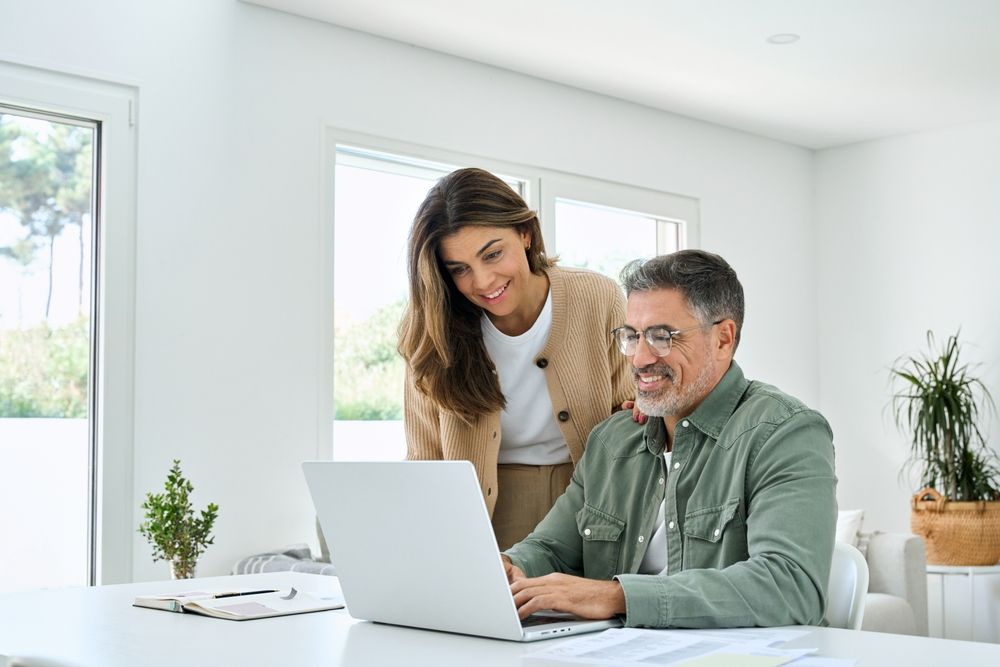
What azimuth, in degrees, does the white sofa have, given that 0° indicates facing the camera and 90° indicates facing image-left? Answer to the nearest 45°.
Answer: approximately 45°

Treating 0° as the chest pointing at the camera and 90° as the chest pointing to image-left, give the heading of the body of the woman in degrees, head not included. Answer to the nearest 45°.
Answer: approximately 0°

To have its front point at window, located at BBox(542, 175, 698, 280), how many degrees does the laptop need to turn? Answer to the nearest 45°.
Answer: approximately 45° to its left

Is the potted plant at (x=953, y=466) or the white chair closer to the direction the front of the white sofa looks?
the white chair

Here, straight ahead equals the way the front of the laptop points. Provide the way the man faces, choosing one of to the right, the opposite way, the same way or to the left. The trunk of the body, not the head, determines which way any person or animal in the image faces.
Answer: the opposite way

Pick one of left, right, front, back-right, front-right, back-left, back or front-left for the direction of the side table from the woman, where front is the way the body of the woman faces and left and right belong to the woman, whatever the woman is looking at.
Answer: back-left

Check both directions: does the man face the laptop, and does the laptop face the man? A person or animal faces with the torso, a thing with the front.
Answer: yes

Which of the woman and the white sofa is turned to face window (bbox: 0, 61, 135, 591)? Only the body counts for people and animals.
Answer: the white sofa

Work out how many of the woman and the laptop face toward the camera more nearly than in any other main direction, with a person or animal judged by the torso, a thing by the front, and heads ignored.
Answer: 1
